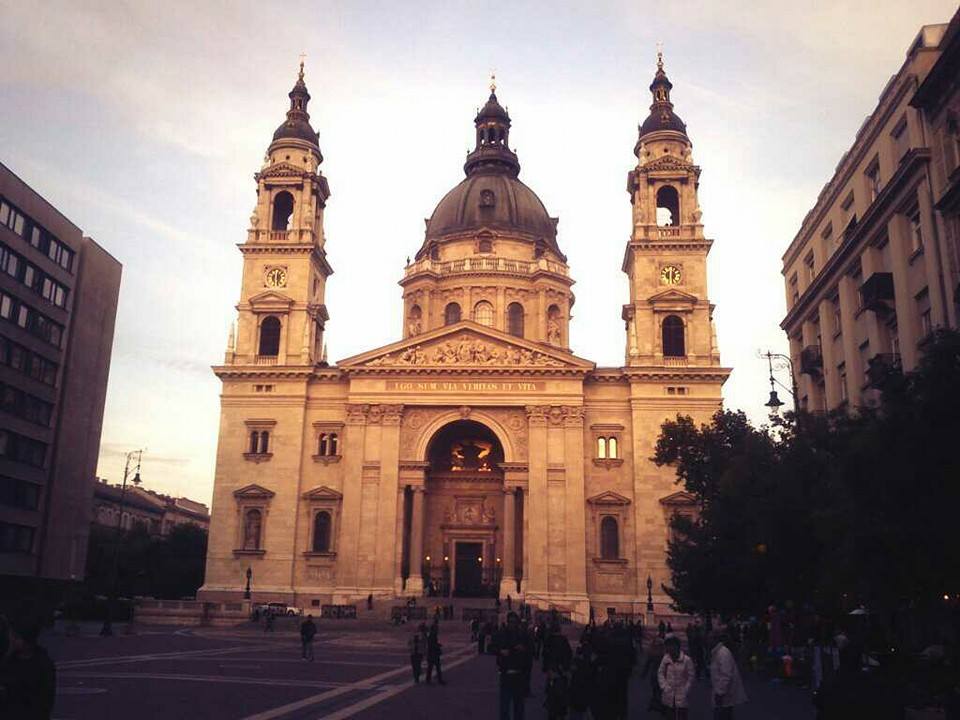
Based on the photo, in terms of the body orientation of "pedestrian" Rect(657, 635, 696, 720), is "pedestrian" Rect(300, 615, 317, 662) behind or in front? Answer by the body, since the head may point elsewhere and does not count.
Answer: behind

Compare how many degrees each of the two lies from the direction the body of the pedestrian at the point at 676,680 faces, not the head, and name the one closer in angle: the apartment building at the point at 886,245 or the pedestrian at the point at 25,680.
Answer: the pedestrian

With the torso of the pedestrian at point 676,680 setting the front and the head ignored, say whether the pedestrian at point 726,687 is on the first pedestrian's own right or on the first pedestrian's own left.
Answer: on the first pedestrian's own left

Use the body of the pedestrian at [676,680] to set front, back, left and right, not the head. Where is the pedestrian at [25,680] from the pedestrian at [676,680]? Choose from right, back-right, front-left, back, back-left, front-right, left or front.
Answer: front-right

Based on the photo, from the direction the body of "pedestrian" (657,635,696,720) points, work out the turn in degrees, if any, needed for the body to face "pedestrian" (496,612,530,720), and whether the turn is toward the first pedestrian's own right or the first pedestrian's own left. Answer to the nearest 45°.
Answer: approximately 135° to the first pedestrian's own right

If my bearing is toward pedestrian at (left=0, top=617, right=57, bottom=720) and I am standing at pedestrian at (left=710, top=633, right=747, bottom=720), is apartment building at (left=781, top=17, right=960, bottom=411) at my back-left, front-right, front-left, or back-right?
back-right

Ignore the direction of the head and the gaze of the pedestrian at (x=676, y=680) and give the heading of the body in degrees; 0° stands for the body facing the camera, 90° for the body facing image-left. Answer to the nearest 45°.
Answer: approximately 0°

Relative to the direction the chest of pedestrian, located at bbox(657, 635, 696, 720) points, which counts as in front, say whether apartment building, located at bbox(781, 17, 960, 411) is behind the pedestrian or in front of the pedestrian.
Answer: behind

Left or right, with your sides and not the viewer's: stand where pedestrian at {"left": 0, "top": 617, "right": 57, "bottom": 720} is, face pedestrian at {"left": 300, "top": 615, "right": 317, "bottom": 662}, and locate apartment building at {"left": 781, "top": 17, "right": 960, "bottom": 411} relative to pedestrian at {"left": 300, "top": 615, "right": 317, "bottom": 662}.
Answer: right
